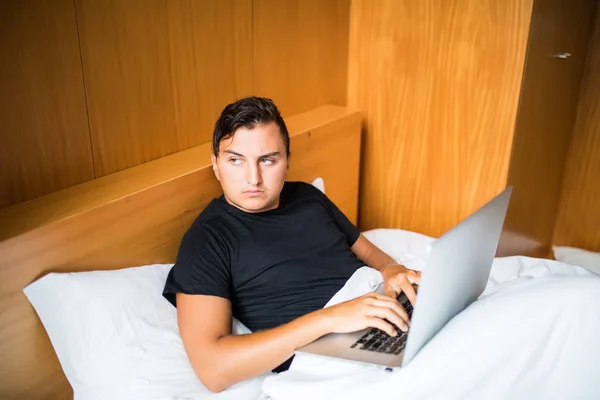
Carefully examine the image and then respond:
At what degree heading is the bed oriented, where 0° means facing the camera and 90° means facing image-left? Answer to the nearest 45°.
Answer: approximately 315°

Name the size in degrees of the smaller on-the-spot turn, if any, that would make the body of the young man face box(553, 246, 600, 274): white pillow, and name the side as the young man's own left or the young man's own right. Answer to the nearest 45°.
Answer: approximately 90° to the young man's own left

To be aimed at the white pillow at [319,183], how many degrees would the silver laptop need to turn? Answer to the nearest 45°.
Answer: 0° — it already faces it

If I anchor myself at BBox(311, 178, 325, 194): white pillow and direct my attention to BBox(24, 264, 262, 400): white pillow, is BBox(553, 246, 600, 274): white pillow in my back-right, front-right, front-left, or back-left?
back-left

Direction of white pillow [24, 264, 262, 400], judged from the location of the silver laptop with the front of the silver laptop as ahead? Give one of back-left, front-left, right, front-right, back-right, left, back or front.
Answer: front-left

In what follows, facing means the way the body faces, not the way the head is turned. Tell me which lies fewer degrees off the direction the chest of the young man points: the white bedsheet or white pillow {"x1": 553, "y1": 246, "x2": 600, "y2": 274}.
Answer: the white bedsheet

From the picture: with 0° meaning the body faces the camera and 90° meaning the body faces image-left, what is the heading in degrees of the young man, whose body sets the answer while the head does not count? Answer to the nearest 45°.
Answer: approximately 315°

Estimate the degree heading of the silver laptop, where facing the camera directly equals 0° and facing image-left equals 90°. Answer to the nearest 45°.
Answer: approximately 135°

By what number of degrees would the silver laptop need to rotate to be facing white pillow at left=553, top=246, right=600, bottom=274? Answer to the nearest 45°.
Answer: approximately 90° to its right
